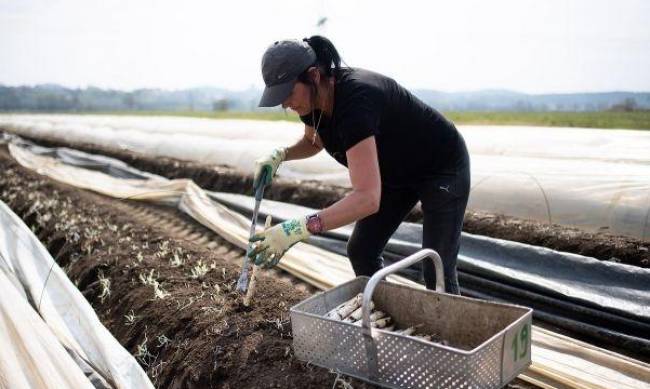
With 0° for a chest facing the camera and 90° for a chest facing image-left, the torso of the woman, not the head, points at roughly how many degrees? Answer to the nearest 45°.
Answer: approximately 90°

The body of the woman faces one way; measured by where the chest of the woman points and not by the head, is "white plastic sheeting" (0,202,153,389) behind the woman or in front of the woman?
in front
